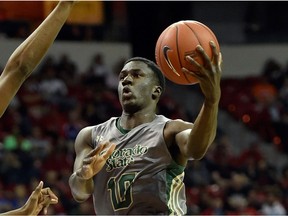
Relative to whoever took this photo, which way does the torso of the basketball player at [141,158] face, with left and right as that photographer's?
facing the viewer and to the left of the viewer
